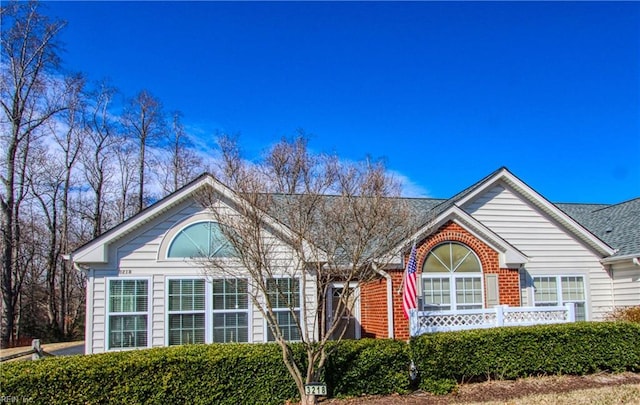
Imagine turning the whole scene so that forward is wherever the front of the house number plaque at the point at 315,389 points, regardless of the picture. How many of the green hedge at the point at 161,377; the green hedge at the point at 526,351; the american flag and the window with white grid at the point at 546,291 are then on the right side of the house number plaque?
1

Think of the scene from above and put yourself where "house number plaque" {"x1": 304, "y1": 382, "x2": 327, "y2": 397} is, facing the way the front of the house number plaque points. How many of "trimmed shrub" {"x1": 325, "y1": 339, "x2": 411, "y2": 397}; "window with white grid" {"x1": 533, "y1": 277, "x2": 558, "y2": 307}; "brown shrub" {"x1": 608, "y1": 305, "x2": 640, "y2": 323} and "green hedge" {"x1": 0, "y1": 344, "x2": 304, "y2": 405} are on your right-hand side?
1

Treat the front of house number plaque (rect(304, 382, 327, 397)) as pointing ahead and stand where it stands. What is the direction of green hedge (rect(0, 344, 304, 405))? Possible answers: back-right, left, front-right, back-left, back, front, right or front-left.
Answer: right

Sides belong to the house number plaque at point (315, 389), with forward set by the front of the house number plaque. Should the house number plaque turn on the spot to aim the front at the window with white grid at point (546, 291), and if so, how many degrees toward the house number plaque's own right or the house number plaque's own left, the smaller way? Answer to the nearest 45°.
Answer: approximately 135° to the house number plaque's own left

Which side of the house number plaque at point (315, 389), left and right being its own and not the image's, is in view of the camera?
front

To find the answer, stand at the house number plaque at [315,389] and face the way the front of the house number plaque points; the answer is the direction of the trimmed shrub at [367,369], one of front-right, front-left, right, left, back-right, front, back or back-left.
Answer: back-left

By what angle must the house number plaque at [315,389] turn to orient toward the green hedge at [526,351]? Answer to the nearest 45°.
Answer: approximately 135° to its left

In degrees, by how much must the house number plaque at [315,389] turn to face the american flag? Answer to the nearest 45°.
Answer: approximately 135° to its left
